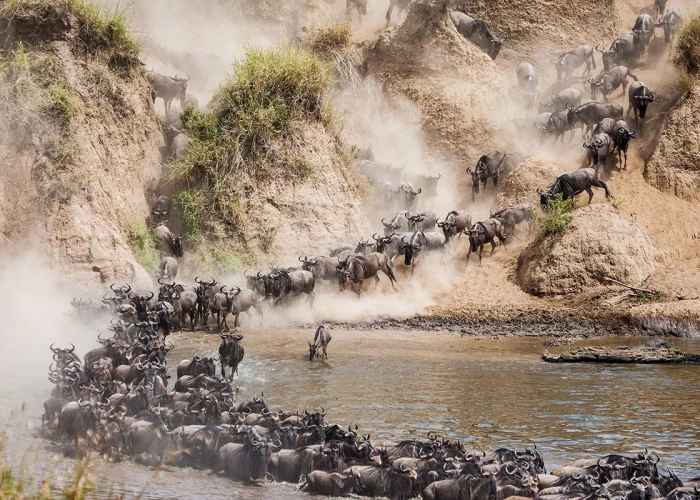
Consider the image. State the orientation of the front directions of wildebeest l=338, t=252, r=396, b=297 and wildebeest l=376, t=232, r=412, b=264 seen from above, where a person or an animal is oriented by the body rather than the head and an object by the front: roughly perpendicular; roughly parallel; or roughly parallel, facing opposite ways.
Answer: roughly parallel

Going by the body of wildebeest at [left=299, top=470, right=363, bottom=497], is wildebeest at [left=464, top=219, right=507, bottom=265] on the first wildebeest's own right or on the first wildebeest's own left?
on the first wildebeest's own left

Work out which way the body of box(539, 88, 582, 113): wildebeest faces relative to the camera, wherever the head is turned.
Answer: to the viewer's left

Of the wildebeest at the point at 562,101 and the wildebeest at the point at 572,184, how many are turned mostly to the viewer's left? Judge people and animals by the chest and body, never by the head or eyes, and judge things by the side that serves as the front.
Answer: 2

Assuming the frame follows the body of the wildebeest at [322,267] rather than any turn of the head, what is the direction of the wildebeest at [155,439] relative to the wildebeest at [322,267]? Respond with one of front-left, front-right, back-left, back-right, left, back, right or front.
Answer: left

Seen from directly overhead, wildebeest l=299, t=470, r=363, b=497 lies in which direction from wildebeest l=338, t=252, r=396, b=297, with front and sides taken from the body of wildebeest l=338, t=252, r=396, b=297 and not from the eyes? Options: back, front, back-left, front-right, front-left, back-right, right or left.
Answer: front-left

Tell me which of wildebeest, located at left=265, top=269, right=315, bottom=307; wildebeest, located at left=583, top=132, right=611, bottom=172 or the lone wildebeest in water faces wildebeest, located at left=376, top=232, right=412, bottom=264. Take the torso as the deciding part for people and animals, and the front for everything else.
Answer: wildebeest, located at left=583, top=132, right=611, bottom=172

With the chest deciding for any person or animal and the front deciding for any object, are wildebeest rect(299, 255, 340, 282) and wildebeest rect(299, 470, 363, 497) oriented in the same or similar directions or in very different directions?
very different directions

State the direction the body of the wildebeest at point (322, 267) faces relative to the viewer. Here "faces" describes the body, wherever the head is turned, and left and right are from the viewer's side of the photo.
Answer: facing to the left of the viewer

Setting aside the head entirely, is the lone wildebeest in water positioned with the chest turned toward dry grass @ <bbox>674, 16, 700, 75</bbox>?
no

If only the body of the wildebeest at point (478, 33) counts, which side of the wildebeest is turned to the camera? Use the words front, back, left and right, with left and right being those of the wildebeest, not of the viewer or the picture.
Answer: right

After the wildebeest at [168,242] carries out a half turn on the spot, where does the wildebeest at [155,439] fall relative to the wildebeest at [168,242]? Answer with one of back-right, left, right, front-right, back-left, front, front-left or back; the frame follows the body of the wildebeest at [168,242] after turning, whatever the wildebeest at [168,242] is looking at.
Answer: back-left

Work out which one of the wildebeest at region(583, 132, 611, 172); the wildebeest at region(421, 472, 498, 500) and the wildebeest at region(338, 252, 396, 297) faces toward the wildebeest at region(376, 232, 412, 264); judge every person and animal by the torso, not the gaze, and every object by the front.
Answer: the wildebeest at region(583, 132, 611, 172)

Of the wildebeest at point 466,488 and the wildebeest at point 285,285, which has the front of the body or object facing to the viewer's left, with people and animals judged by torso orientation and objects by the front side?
the wildebeest at point 285,285

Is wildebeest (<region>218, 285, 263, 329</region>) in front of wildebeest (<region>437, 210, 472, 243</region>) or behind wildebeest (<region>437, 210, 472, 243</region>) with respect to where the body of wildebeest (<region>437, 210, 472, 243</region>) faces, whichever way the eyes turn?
in front

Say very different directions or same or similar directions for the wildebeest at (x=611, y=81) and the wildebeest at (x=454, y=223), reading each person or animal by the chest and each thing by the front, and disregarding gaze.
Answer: same or similar directions

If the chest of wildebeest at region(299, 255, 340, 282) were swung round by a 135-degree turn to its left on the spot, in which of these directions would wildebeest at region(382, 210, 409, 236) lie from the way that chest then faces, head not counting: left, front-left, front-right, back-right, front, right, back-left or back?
left

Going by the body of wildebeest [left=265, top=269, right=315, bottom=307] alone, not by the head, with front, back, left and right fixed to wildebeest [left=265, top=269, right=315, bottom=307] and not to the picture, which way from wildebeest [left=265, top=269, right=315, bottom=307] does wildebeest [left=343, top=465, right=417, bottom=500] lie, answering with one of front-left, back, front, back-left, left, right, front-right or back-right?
left

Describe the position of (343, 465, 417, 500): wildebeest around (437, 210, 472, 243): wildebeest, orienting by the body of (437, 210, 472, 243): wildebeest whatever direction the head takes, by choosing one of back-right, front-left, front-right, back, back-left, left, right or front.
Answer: front-left

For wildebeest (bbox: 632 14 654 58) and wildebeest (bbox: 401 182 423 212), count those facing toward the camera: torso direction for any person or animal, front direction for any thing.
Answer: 2

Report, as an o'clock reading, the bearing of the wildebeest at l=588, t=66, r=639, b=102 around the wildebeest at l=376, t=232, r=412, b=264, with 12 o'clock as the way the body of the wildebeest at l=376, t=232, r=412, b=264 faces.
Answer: the wildebeest at l=588, t=66, r=639, b=102 is roughly at 6 o'clock from the wildebeest at l=376, t=232, r=412, b=264.

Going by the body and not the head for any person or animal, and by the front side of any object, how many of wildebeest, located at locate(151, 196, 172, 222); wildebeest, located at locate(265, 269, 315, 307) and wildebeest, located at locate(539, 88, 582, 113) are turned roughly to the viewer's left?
2
